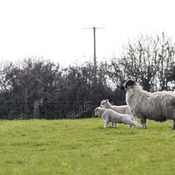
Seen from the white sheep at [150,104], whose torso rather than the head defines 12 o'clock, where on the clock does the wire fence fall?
The wire fence is roughly at 2 o'clock from the white sheep.

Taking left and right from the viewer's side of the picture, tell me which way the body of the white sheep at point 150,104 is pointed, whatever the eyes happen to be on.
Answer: facing to the left of the viewer
